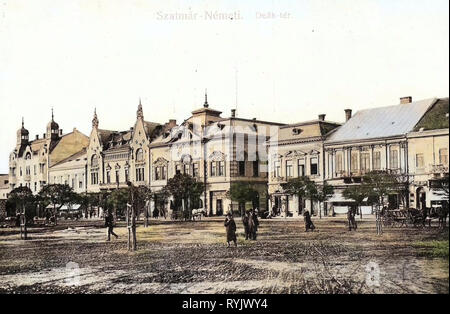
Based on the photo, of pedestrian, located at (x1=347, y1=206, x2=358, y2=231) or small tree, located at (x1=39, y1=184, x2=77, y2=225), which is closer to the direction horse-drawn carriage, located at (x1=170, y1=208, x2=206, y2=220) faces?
the pedestrian

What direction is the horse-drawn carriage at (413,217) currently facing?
to the viewer's right

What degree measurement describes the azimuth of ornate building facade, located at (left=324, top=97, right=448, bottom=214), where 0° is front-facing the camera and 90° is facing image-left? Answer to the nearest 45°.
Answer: approximately 45°

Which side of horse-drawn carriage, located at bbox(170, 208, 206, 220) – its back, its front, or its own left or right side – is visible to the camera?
right

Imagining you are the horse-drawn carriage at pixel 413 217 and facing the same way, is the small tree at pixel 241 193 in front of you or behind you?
behind
